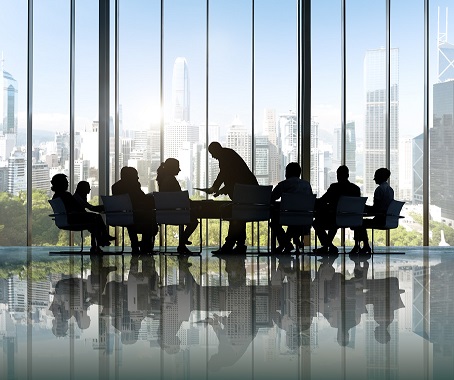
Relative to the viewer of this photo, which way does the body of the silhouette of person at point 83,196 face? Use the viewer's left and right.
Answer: facing to the right of the viewer

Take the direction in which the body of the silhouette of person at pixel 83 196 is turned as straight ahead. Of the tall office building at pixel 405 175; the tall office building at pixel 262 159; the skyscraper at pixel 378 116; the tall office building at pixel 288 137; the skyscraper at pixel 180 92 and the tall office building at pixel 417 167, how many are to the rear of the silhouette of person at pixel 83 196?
0

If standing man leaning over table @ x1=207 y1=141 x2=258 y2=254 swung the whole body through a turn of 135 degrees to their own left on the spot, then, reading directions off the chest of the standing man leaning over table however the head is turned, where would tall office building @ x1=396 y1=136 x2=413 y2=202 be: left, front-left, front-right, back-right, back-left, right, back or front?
left

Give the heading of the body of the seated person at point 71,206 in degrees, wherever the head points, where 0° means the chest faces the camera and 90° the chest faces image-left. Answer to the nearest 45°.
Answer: approximately 270°

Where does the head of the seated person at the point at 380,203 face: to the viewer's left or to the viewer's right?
to the viewer's left

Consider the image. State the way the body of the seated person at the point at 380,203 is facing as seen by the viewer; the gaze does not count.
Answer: to the viewer's left

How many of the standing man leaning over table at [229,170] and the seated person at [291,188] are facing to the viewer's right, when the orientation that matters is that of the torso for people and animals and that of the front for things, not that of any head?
0

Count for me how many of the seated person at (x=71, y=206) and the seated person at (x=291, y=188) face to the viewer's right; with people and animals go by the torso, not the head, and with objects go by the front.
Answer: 1

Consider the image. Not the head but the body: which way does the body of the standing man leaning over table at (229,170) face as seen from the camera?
to the viewer's left

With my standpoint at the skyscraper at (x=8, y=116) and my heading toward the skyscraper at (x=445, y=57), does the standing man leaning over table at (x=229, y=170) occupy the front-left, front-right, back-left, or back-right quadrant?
front-right

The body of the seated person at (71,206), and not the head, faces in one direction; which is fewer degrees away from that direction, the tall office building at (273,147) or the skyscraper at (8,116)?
the tall office building
